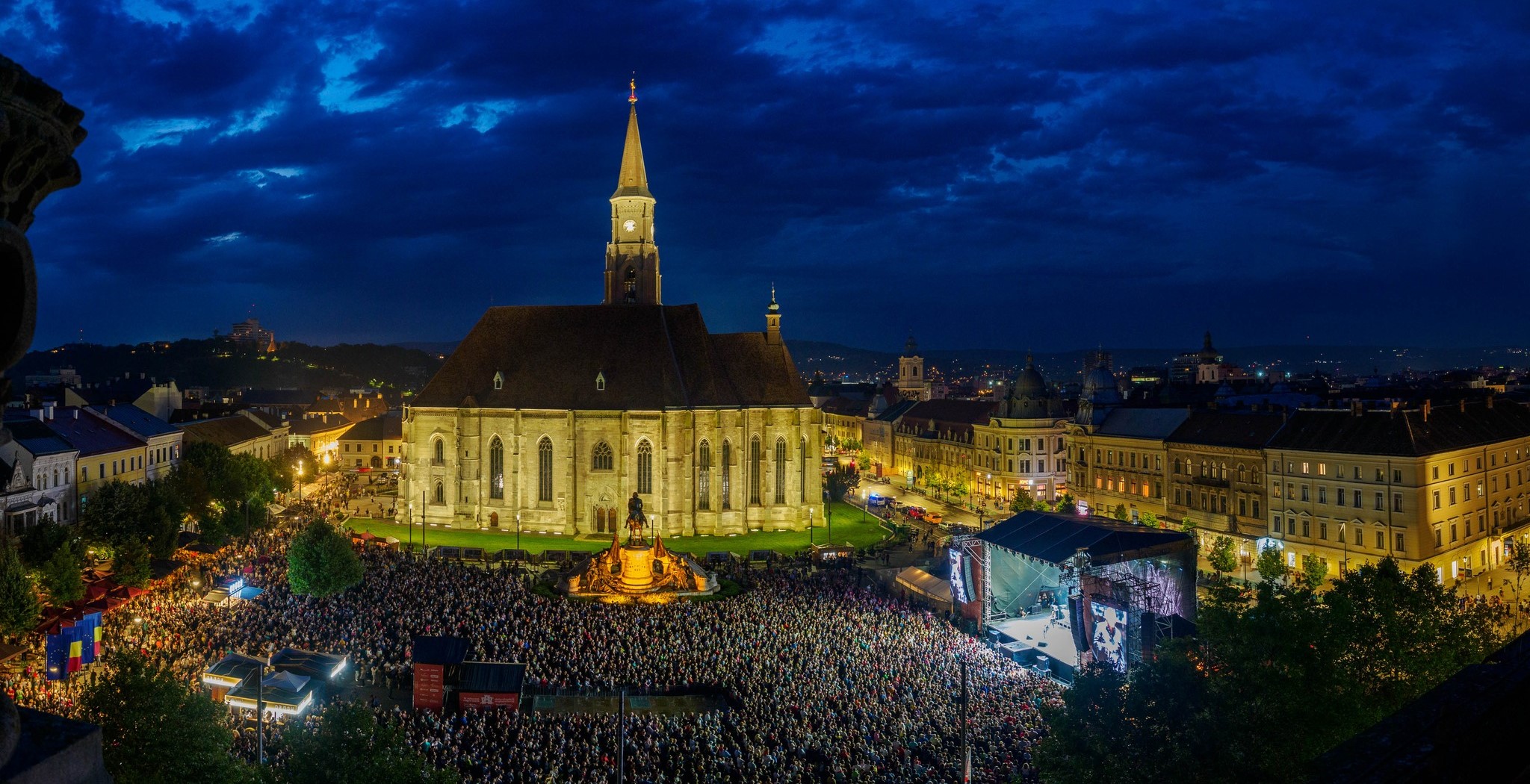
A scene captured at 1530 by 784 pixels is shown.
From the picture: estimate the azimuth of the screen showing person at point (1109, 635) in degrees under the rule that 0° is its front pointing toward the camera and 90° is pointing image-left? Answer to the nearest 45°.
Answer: approximately 45°

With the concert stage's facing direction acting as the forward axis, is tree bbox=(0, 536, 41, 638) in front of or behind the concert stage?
in front

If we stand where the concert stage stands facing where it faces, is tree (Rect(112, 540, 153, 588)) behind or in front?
in front

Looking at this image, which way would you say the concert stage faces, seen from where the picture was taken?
facing the viewer and to the left of the viewer

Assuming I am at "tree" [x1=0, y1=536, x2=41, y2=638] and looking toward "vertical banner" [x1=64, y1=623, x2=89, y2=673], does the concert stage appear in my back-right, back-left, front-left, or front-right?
front-left

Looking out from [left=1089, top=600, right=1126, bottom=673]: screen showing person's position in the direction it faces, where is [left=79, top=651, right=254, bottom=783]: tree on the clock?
The tree is roughly at 12 o'clock from the screen showing person.

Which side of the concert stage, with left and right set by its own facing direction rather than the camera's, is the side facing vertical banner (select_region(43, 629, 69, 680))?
front

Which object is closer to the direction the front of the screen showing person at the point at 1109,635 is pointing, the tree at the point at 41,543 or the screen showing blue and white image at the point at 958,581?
the tree

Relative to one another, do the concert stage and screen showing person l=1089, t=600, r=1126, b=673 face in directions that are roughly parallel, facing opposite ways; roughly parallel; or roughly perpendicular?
roughly parallel

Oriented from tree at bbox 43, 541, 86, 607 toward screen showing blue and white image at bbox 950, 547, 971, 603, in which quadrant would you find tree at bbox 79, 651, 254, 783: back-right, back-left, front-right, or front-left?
front-right

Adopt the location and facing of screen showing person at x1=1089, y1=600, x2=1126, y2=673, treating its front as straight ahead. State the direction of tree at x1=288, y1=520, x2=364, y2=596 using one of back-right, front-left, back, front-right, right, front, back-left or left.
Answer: front-right

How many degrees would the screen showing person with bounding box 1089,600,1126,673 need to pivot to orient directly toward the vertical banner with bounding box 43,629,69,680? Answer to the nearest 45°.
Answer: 0° — it already faces it

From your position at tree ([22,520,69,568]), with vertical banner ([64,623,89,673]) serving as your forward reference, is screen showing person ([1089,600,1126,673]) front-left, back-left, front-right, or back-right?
front-left

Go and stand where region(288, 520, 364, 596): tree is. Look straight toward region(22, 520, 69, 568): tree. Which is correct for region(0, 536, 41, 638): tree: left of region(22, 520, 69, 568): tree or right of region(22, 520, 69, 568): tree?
left
